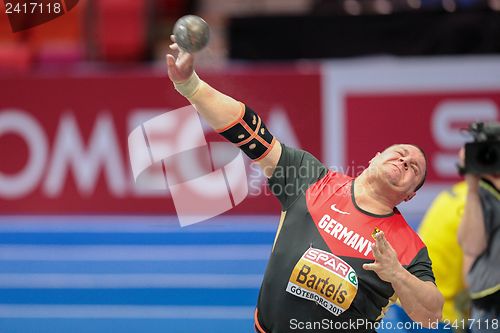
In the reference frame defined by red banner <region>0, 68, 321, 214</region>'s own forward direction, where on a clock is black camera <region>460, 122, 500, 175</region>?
The black camera is roughly at 11 o'clock from the red banner.

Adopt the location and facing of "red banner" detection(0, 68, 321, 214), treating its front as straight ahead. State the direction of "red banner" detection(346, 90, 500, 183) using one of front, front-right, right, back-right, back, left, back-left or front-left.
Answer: left

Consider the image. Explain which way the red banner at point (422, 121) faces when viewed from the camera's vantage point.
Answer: facing the viewer

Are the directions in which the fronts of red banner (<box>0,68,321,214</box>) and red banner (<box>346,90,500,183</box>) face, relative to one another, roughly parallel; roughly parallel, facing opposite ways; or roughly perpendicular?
roughly parallel

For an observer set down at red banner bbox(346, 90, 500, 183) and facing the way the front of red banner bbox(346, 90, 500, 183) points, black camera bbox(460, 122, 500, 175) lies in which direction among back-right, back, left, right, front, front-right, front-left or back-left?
front

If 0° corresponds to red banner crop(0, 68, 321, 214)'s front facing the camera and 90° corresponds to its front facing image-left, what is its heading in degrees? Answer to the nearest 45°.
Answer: approximately 0°

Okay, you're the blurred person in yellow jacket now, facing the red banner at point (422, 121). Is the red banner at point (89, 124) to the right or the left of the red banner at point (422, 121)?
left

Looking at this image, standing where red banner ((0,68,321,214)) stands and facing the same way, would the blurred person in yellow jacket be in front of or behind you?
in front

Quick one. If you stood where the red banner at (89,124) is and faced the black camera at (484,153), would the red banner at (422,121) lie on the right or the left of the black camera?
left
